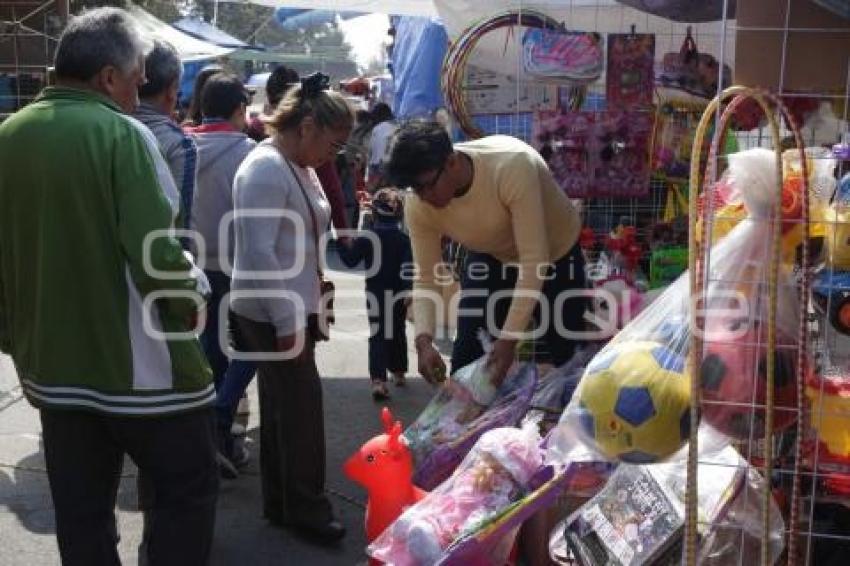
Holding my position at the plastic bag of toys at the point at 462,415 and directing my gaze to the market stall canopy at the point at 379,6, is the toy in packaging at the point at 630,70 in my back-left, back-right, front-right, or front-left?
front-right

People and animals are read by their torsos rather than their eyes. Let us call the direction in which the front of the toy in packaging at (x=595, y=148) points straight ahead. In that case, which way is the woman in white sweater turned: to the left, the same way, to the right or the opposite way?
to the left

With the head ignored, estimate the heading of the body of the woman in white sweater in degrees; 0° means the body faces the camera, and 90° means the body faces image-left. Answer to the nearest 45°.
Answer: approximately 270°

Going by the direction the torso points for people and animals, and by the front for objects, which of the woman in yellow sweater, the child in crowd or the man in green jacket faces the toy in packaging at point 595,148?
the man in green jacket

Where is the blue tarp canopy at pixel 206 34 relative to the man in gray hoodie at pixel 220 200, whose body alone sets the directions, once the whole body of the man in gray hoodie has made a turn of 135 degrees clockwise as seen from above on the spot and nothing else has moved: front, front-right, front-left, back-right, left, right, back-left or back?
back

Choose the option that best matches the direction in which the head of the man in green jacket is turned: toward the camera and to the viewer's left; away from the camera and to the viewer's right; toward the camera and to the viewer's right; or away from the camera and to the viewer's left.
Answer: away from the camera and to the viewer's right

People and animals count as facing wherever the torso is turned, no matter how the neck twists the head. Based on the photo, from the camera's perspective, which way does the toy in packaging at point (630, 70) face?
toward the camera

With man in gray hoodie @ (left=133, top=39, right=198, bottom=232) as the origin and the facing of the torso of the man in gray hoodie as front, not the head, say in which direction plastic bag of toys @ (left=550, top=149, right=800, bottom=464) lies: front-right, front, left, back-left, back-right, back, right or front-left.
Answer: right

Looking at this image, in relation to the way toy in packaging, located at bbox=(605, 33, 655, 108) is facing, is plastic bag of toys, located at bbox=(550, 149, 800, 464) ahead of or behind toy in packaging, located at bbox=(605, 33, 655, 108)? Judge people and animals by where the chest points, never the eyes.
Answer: ahead
